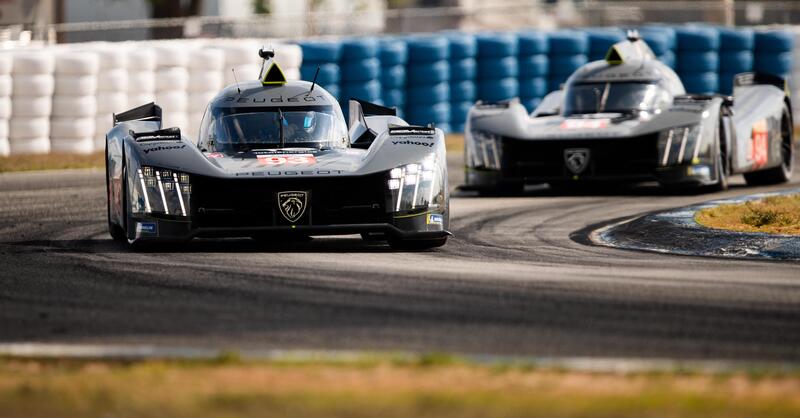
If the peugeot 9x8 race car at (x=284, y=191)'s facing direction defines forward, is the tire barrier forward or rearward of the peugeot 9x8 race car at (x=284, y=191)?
rearward

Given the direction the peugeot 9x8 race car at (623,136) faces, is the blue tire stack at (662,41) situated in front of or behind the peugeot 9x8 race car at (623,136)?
behind

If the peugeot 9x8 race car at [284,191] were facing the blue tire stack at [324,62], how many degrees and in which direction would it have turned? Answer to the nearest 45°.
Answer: approximately 180°

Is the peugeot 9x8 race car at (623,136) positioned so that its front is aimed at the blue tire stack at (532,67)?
no

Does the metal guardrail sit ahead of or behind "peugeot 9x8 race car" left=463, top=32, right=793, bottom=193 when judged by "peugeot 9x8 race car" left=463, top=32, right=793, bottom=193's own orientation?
behind

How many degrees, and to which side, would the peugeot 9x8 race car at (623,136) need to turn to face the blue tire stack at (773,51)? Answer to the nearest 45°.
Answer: approximately 180°

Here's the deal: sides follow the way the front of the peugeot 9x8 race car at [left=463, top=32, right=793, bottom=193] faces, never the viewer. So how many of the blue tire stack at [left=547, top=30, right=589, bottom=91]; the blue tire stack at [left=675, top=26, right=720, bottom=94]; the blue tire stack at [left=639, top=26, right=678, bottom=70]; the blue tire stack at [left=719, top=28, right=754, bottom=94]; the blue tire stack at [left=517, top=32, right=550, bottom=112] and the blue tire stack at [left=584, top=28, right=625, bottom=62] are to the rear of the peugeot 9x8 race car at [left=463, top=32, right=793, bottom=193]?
6

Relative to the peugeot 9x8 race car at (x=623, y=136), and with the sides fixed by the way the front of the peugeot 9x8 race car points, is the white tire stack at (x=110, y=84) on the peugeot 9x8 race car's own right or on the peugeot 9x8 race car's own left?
on the peugeot 9x8 race car's own right

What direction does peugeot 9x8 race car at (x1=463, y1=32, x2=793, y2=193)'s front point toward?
toward the camera

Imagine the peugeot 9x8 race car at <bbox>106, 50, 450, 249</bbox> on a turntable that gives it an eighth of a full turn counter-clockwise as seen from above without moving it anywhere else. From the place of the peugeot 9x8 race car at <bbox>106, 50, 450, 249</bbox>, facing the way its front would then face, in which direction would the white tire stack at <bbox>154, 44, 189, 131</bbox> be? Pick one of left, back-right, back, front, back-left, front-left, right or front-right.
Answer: back-left

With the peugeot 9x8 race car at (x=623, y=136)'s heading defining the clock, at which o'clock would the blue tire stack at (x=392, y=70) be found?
The blue tire stack is roughly at 5 o'clock from the peugeot 9x8 race car.

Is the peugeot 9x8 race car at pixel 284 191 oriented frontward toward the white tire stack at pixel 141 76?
no

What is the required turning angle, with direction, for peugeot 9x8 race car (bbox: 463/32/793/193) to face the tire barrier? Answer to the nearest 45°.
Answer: approximately 135° to its right

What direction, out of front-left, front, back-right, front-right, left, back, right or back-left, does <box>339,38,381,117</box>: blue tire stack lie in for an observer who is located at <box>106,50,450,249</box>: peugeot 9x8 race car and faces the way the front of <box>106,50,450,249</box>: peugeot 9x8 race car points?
back

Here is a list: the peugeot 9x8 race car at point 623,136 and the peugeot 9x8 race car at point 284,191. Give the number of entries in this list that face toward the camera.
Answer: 2

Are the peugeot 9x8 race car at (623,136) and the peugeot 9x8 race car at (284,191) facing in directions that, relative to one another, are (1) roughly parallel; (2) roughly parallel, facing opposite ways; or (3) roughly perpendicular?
roughly parallel
